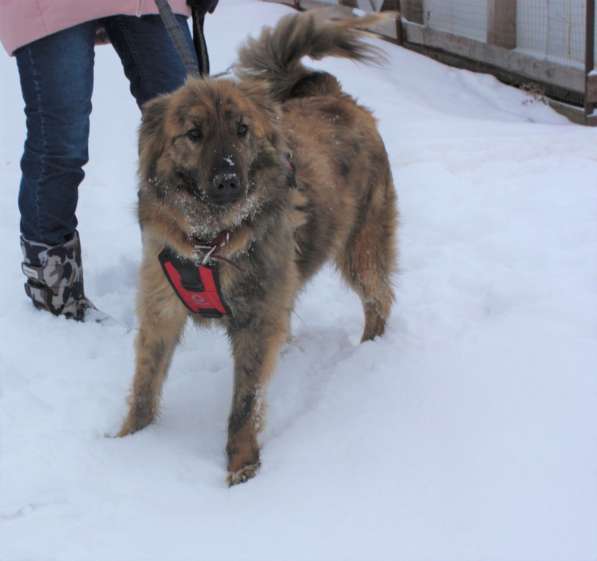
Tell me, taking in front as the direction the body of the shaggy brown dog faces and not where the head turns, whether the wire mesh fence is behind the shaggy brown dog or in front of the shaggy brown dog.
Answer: behind
